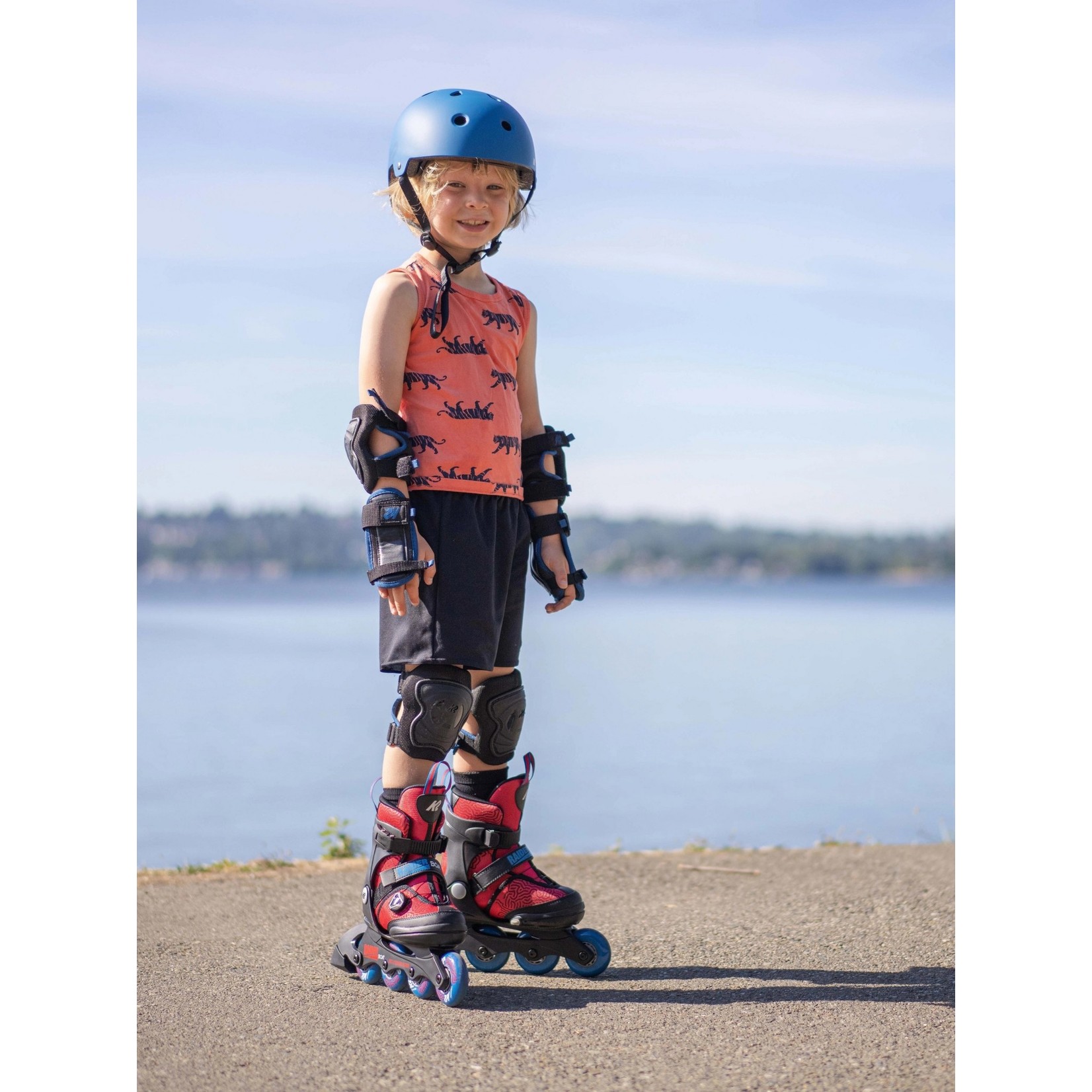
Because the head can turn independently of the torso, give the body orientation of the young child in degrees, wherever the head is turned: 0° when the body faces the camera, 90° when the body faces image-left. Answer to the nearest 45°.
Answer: approximately 315°
